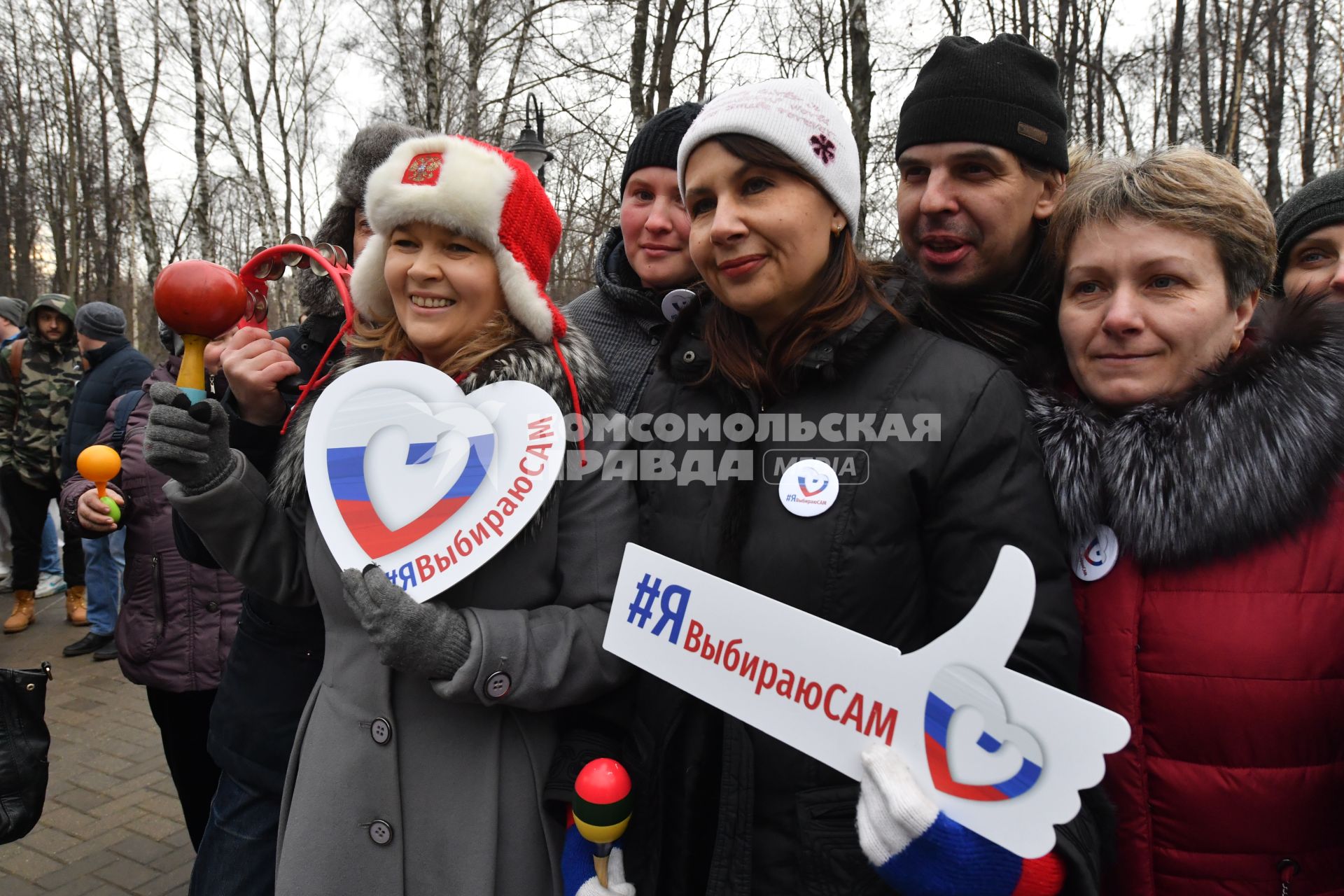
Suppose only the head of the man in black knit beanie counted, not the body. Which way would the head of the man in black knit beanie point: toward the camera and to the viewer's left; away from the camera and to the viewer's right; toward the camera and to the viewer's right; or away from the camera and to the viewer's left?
toward the camera and to the viewer's left

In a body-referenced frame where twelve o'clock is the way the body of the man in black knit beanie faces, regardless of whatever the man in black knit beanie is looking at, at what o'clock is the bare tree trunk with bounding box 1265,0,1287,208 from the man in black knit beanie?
The bare tree trunk is roughly at 5 o'clock from the man in black knit beanie.

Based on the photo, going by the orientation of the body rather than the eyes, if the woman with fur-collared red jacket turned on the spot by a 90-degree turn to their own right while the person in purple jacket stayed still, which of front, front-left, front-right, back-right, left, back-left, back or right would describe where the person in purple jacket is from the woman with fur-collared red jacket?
front-left

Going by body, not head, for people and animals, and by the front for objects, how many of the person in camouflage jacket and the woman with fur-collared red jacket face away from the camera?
0

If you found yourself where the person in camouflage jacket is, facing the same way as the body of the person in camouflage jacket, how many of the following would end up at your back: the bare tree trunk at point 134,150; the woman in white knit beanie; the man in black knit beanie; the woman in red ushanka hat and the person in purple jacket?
1

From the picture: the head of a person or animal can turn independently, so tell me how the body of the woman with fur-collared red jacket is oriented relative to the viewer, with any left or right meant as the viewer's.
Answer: facing the viewer and to the left of the viewer

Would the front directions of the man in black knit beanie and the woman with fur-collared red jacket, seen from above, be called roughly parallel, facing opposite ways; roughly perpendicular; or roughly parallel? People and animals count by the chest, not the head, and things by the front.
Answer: roughly parallel

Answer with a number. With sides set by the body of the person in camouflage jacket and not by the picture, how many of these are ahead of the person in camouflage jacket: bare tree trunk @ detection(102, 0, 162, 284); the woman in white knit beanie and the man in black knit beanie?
2

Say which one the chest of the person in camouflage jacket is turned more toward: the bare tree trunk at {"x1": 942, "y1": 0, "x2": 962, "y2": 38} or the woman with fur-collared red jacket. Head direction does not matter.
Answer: the woman with fur-collared red jacket

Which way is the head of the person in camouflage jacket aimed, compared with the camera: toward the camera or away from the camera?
toward the camera

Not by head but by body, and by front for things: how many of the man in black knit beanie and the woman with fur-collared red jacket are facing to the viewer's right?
0

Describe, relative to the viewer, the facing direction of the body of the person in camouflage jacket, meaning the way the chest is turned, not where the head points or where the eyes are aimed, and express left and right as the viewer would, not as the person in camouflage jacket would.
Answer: facing the viewer

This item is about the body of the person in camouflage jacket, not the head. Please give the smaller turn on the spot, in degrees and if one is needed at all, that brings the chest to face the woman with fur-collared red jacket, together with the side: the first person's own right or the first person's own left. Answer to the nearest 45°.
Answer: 0° — they already face them
